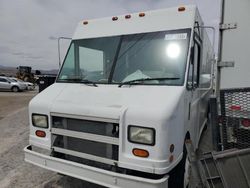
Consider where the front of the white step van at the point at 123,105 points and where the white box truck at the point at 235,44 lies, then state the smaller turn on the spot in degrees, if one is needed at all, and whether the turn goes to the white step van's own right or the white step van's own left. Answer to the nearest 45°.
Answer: approximately 135° to the white step van's own left

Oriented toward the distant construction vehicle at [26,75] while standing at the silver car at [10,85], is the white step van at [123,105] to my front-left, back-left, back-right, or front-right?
back-right

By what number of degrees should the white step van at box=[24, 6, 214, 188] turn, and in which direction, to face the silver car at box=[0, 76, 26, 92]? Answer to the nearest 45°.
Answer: approximately 90° to its right

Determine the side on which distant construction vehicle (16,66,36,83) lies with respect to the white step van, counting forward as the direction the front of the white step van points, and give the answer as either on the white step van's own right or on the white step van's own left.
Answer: on the white step van's own right
